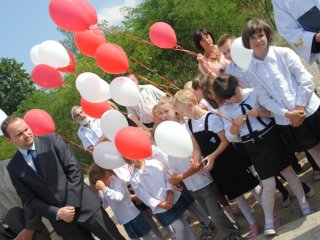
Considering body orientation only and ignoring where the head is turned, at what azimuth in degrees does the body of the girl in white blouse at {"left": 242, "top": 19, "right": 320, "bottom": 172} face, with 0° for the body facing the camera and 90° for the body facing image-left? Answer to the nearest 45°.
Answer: approximately 0°

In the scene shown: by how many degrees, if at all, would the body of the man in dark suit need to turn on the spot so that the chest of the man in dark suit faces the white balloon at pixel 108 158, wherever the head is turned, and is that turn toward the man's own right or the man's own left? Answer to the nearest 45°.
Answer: approximately 90° to the man's own left

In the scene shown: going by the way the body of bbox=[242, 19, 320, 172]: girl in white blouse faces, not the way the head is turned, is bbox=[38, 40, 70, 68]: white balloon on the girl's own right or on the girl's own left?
on the girl's own right

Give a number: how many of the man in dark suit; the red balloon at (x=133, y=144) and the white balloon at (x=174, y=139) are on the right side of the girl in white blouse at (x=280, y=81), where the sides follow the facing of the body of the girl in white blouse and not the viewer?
3

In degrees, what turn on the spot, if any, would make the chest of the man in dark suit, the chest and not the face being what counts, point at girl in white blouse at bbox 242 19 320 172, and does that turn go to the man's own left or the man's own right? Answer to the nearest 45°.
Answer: approximately 45° to the man's own left

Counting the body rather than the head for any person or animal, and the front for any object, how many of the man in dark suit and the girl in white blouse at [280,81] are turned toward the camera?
2

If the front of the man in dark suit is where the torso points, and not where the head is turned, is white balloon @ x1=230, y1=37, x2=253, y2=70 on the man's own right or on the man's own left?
on the man's own left

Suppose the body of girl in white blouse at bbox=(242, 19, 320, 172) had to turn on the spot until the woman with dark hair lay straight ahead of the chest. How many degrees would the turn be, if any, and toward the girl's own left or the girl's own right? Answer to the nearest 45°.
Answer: approximately 180°

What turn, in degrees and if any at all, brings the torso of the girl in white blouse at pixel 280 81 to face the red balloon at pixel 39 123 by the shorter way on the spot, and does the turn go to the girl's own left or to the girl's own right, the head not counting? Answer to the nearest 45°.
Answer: approximately 90° to the girl's own right

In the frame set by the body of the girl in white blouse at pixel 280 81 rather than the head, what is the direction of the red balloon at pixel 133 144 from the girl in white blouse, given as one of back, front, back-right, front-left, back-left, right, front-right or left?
right

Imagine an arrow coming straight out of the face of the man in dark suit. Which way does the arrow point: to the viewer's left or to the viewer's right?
to the viewer's right

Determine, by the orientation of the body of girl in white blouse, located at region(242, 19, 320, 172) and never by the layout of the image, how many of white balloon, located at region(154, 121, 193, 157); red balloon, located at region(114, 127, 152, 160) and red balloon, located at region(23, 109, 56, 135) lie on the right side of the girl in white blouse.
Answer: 3

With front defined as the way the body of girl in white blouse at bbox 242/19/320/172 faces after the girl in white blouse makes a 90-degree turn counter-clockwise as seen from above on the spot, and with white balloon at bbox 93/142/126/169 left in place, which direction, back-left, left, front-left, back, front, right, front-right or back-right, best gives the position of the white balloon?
back
